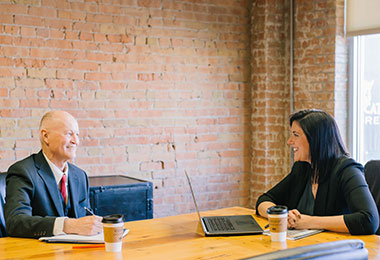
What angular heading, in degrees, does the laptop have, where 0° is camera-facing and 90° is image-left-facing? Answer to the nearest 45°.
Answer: approximately 270°

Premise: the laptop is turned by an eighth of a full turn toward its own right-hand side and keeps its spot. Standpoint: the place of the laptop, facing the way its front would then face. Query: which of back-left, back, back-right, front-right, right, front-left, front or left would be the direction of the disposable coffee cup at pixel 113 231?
right

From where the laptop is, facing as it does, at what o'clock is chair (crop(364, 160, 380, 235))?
The chair is roughly at 11 o'clock from the laptop.

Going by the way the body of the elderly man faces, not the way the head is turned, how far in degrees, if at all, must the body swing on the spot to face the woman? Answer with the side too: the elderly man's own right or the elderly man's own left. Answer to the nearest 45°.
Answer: approximately 45° to the elderly man's own left

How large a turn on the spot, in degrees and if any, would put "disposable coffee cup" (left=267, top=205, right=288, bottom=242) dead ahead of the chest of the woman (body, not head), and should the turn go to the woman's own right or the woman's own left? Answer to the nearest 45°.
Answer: approximately 45° to the woman's own left

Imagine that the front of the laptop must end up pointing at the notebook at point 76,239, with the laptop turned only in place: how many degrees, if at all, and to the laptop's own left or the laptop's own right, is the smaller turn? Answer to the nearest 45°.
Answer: approximately 135° to the laptop's own right

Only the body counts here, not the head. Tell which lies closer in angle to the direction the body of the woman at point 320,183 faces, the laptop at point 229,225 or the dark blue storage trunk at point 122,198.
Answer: the laptop

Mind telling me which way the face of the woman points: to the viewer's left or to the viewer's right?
to the viewer's left

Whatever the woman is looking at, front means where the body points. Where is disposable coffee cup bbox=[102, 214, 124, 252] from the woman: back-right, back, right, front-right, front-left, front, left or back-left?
front

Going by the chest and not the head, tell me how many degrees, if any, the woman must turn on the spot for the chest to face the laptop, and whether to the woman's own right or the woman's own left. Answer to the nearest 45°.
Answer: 0° — they already face it

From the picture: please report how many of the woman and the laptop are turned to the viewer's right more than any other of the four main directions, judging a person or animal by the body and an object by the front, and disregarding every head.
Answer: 1
